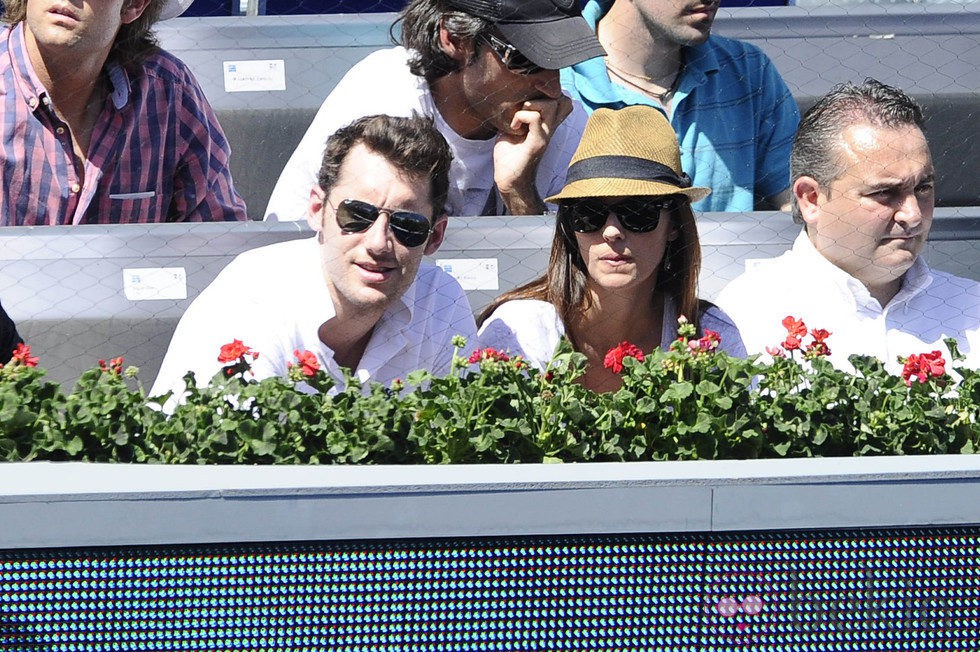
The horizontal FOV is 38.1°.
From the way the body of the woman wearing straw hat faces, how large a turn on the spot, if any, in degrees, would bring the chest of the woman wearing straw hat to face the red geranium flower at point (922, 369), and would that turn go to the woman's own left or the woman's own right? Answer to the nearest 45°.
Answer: approximately 45° to the woman's own left

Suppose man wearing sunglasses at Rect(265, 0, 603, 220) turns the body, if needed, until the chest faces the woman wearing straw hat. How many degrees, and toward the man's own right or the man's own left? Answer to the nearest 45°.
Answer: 0° — they already face them

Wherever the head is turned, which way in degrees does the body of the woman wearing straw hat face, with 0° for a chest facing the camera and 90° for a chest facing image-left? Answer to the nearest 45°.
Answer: approximately 0°

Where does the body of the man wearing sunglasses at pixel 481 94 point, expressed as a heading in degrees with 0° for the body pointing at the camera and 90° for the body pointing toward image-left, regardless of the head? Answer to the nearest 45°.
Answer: approximately 315°

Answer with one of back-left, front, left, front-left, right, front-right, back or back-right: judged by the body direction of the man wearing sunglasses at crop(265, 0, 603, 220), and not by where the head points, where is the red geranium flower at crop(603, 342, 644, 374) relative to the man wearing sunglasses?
front-right

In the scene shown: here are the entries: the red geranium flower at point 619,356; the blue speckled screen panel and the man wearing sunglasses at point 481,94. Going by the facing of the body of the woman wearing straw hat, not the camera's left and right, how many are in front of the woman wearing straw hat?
2

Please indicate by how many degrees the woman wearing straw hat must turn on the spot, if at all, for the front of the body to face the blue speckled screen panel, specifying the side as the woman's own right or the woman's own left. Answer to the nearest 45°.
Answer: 0° — they already face it

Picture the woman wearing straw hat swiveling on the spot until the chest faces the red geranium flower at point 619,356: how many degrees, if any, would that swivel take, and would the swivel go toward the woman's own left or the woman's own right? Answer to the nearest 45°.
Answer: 0° — they already face it

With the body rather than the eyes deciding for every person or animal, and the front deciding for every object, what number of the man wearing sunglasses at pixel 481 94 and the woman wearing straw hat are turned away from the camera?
0
